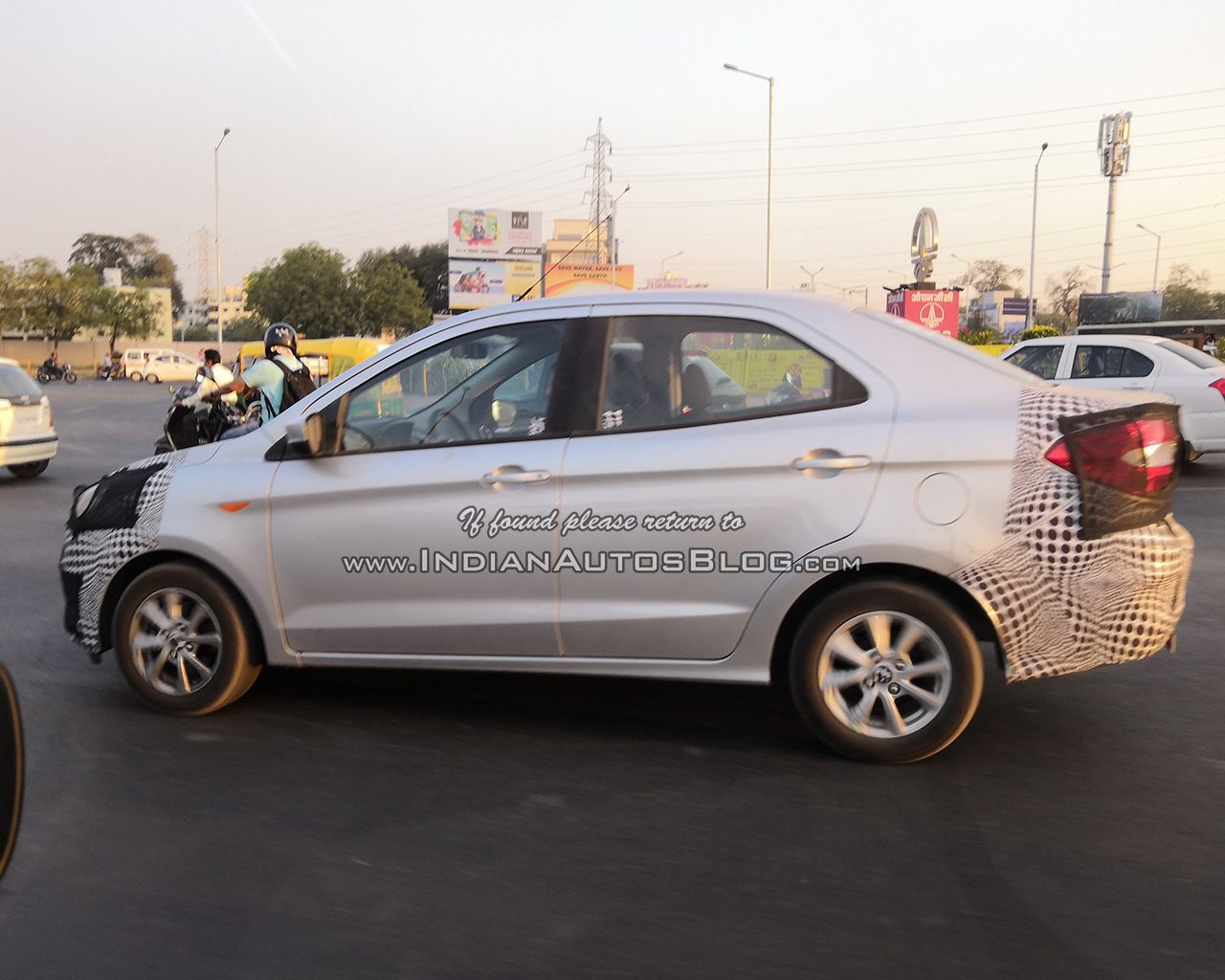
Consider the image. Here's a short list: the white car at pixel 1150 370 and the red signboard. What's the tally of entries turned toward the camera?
1

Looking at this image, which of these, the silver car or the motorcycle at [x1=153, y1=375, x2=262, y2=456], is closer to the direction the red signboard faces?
the silver car

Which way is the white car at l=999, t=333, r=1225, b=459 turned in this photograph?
to the viewer's left

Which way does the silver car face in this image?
to the viewer's left

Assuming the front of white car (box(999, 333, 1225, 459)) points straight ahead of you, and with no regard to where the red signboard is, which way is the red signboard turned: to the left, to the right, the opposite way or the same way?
to the left

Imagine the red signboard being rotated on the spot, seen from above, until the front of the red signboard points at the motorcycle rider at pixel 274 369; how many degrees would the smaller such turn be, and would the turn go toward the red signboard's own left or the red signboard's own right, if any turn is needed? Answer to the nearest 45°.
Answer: approximately 45° to the red signboard's own right

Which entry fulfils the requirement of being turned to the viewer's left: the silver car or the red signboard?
the silver car

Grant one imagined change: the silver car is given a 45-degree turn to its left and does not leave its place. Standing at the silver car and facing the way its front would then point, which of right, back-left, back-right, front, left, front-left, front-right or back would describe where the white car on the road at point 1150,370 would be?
back

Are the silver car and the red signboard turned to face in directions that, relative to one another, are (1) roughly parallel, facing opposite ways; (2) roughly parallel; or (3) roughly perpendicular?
roughly perpendicular

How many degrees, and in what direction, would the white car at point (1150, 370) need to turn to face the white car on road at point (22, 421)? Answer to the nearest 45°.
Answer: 0° — it already faces it

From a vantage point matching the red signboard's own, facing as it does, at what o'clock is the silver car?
The silver car is roughly at 12 o'clock from the red signboard.
